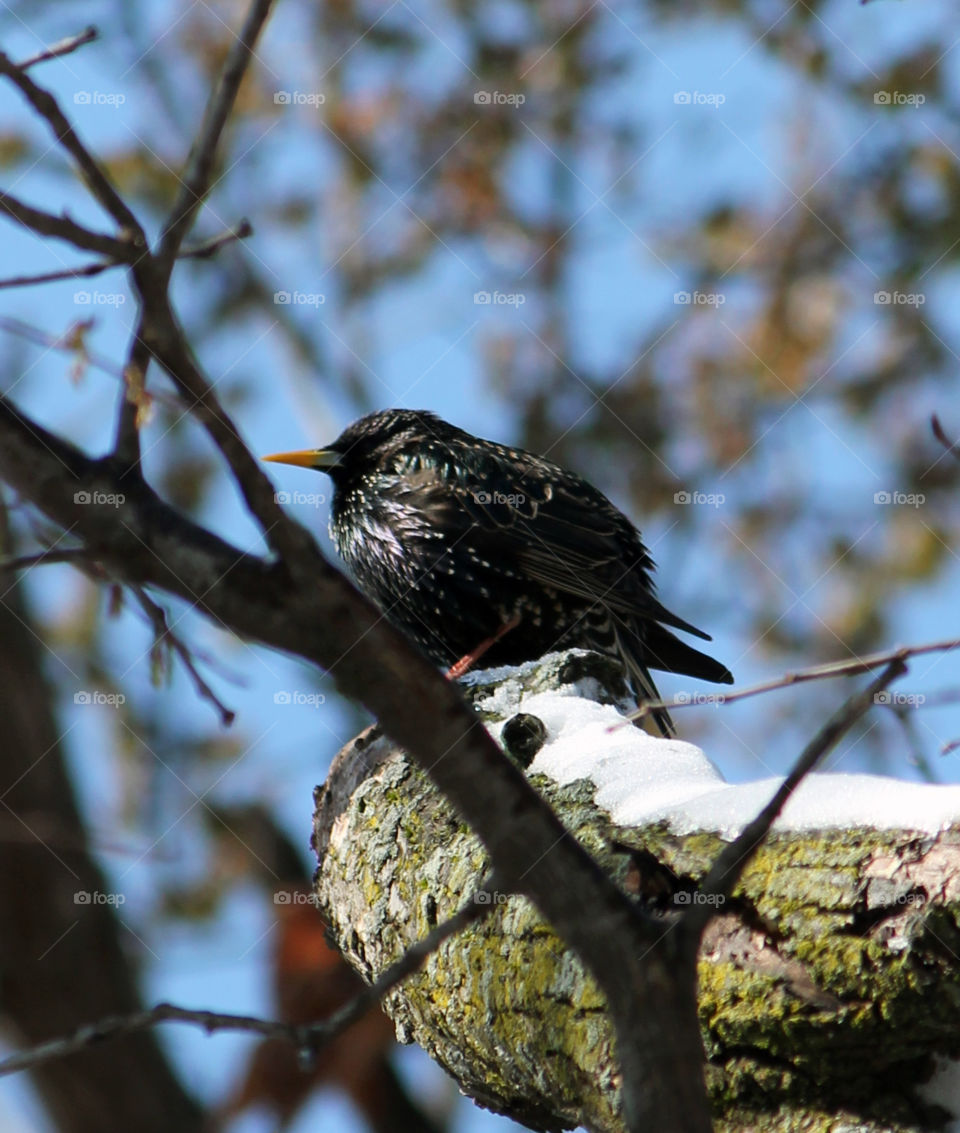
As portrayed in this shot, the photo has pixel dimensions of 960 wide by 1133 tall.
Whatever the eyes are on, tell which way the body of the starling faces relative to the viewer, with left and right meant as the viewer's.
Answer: facing to the left of the viewer

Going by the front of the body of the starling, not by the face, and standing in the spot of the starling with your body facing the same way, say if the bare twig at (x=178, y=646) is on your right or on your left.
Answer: on your left

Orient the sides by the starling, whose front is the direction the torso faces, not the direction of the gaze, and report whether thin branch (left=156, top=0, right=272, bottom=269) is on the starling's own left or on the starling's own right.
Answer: on the starling's own left
